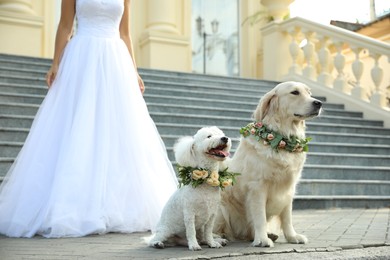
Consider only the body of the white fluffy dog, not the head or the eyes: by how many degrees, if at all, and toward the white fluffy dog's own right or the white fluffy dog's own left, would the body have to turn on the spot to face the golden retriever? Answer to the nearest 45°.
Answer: approximately 90° to the white fluffy dog's own left

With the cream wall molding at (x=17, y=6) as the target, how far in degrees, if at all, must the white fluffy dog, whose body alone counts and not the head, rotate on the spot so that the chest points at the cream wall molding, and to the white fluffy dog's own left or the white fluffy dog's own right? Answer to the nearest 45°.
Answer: approximately 180°

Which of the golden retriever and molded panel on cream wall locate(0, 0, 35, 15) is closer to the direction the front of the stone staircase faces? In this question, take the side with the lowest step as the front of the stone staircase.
the golden retriever

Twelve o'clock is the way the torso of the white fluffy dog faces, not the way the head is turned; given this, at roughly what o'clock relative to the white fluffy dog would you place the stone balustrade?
The stone balustrade is roughly at 8 o'clock from the white fluffy dog.

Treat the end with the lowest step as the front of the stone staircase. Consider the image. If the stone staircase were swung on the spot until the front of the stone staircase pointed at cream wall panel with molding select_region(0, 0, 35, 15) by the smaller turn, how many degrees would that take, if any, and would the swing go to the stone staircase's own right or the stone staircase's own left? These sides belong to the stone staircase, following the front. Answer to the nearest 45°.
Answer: approximately 135° to the stone staircase's own right

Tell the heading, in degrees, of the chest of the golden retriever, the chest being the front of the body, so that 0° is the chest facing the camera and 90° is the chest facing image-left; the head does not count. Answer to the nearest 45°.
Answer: approximately 315°

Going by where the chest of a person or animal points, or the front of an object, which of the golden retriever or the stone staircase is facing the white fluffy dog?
the stone staircase

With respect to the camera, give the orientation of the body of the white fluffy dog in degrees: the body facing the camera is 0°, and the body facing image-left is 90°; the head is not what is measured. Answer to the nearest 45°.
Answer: approximately 315°
